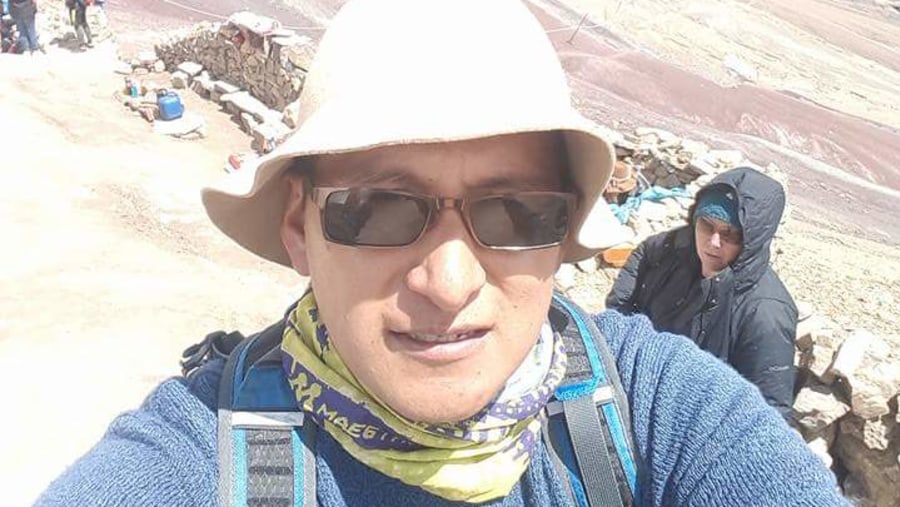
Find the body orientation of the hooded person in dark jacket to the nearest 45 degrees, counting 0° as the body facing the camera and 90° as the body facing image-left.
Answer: approximately 45°

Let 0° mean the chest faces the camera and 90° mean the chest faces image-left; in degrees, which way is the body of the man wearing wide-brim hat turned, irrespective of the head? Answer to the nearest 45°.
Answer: approximately 0°

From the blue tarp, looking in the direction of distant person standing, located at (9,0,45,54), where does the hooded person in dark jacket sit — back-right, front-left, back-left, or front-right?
back-left

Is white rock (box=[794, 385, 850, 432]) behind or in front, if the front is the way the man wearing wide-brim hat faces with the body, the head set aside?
behind

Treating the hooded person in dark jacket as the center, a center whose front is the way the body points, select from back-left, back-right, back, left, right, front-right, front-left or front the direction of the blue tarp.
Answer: back-right

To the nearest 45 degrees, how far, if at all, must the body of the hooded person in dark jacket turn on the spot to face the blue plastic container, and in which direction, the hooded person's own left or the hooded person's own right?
approximately 90° to the hooded person's own right

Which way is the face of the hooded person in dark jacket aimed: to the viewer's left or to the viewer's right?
to the viewer's left

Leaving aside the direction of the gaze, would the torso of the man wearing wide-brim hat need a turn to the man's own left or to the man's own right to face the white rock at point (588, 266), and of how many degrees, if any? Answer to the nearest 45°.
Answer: approximately 180°

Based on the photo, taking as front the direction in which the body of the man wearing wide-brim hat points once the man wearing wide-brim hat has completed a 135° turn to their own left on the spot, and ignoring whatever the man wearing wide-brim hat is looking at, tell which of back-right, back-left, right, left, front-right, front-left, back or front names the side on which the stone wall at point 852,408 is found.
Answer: front
